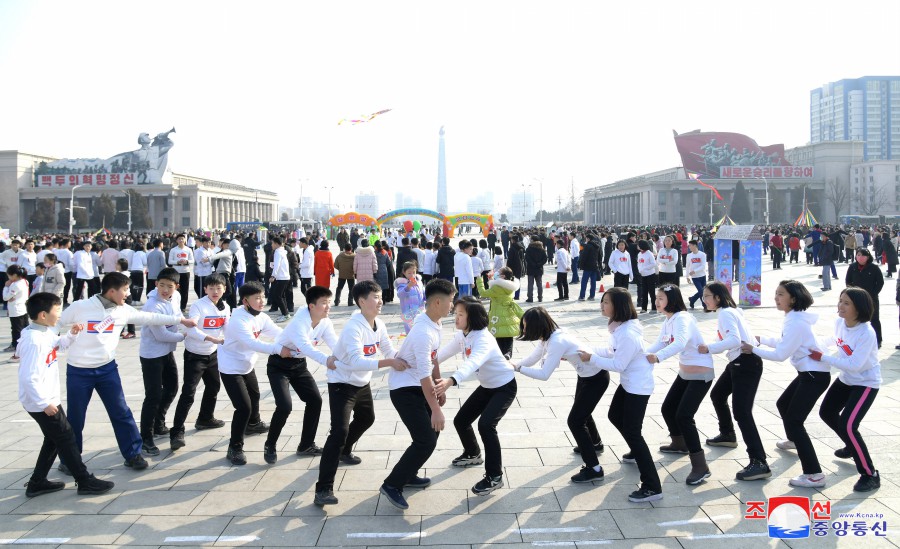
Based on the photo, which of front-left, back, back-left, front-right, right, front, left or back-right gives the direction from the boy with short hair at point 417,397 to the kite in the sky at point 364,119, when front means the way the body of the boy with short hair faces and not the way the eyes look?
left

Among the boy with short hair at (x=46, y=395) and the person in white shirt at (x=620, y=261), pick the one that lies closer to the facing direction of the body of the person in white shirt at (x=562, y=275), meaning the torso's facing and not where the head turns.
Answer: the boy with short hair

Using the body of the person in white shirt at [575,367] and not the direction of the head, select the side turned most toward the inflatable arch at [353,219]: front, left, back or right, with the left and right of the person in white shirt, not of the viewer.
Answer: right

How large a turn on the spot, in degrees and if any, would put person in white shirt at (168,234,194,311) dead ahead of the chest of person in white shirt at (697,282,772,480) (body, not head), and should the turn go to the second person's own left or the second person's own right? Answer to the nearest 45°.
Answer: approximately 45° to the second person's own right

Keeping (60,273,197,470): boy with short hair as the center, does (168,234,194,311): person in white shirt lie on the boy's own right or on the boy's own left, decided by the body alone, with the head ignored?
on the boy's own left

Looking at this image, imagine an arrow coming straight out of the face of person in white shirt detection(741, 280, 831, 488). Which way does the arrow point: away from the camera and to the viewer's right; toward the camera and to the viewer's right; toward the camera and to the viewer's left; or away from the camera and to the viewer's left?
toward the camera and to the viewer's left

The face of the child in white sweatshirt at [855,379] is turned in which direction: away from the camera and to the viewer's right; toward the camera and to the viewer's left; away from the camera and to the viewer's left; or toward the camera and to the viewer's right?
toward the camera and to the viewer's left

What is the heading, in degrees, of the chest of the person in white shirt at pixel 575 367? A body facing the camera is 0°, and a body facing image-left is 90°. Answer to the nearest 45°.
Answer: approximately 90°

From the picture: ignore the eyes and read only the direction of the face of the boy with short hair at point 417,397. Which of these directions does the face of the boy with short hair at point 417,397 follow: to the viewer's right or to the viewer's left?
to the viewer's right

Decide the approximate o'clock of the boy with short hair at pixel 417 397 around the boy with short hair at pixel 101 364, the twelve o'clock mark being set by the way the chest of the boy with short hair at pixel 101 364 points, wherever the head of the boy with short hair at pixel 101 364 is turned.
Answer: the boy with short hair at pixel 417 397 is roughly at 12 o'clock from the boy with short hair at pixel 101 364.

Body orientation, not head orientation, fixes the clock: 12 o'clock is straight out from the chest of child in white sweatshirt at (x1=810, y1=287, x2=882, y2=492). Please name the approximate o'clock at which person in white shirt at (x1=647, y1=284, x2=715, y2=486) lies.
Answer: The person in white shirt is roughly at 1 o'clock from the child in white sweatshirt.

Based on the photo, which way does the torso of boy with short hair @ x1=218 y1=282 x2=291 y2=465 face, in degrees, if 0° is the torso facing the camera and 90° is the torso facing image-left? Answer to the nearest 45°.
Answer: approximately 315°

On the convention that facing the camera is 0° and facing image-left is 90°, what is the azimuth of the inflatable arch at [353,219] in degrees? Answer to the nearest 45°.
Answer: approximately 0°

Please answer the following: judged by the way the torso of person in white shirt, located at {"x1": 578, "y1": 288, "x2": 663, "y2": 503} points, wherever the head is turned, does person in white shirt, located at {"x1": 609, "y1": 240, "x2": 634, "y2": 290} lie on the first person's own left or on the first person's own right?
on the first person's own right

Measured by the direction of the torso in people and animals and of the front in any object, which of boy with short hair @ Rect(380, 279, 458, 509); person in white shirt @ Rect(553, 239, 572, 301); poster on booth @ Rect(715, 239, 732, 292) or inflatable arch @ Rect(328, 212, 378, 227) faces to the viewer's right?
the boy with short hair

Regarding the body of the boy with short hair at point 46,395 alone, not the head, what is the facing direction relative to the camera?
to the viewer's right
